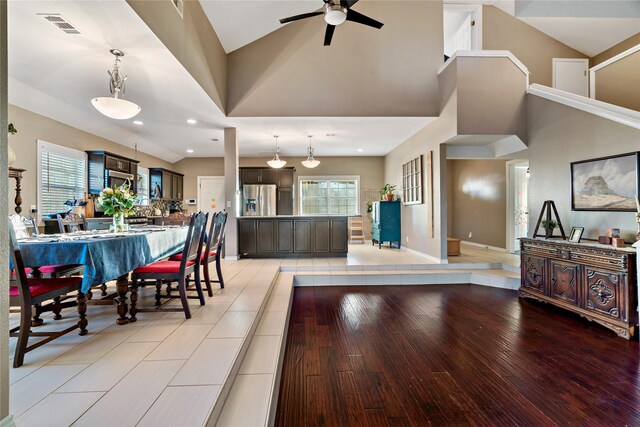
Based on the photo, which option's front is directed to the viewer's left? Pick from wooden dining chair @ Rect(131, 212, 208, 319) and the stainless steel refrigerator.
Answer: the wooden dining chair

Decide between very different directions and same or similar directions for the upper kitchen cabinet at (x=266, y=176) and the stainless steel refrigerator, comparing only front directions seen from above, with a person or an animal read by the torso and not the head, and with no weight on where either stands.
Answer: same or similar directions

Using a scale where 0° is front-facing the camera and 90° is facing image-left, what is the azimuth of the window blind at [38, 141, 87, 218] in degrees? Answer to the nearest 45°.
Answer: approximately 315°

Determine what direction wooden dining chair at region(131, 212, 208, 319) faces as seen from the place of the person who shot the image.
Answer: facing to the left of the viewer

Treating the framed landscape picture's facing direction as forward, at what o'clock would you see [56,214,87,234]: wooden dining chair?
The wooden dining chair is roughly at 12 o'clock from the framed landscape picture.

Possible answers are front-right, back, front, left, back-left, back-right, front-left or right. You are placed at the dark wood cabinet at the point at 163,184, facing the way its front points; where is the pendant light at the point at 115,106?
front-right

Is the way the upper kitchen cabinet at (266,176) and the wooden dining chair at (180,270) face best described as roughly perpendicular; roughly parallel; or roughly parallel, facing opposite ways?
roughly perpendicular

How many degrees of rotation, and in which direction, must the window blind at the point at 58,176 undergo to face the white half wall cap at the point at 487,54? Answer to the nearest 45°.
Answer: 0° — it already faces it

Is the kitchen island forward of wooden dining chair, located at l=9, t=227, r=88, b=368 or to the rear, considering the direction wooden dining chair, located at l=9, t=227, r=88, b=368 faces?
forward

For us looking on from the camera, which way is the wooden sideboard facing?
facing the viewer and to the left of the viewer

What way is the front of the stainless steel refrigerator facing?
toward the camera

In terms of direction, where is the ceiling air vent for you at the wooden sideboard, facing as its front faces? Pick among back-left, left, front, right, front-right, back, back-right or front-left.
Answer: front

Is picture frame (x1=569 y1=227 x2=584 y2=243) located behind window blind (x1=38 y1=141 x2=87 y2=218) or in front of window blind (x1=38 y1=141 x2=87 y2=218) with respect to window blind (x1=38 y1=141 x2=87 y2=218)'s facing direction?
in front

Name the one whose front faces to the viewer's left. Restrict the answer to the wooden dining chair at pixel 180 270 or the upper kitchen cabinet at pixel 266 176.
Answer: the wooden dining chair

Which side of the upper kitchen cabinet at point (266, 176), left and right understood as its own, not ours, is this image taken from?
front

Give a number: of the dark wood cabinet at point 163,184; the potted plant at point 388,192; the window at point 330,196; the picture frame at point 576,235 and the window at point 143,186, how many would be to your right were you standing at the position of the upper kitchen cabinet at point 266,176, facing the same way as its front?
2
